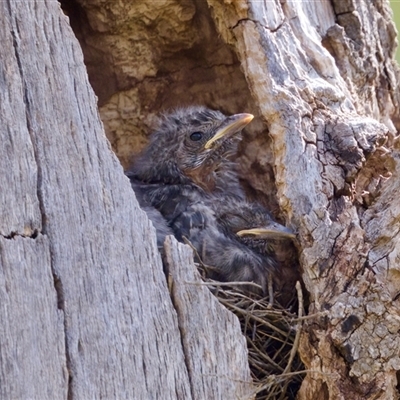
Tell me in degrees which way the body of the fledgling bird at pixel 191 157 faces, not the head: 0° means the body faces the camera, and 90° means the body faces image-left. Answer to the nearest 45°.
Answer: approximately 270°

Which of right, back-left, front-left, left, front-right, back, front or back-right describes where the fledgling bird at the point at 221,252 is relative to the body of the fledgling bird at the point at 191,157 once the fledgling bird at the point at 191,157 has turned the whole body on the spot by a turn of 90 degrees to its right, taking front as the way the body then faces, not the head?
front
